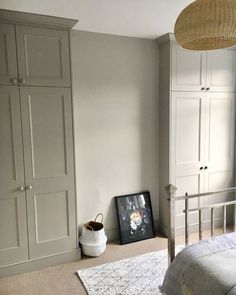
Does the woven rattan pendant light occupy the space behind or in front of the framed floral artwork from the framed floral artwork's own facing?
in front

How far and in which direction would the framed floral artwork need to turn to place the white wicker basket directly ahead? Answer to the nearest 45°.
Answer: approximately 45° to its right

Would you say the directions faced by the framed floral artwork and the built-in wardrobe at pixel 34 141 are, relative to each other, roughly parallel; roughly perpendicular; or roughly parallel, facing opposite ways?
roughly parallel

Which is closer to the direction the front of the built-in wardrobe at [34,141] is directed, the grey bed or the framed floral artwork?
the grey bed

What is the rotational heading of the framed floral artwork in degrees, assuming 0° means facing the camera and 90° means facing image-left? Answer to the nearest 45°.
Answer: approximately 0°

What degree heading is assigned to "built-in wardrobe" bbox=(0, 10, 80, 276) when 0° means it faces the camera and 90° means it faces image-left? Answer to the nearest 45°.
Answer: approximately 315°

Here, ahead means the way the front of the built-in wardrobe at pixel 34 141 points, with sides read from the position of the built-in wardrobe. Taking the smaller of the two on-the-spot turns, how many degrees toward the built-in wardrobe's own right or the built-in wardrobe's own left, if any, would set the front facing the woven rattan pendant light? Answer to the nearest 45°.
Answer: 0° — it already faces it

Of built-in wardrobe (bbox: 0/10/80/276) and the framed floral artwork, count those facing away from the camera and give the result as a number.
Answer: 0

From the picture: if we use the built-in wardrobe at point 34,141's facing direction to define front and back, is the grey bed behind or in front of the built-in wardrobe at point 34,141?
in front

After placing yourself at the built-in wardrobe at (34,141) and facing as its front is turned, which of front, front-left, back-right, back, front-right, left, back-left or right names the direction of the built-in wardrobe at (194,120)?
front-left

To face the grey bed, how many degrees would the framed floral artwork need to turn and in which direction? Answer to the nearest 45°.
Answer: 0° — it already faces it
